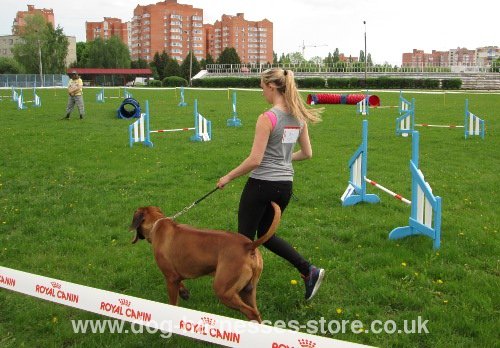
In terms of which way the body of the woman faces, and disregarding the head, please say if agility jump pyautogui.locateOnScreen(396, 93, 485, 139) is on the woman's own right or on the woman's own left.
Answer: on the woman's own right

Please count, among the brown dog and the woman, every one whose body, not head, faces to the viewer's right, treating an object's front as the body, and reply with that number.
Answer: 0

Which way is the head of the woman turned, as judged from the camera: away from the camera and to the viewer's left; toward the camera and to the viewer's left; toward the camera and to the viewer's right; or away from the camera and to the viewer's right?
away from the camera and to the viewer's left

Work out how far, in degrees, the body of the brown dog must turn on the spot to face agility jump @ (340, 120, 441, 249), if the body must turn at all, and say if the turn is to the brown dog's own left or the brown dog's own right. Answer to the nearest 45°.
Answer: approximately 90° to the brown dog's own right

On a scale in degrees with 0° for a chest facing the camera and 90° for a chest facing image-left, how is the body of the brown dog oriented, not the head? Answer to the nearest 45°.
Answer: approximately 135°

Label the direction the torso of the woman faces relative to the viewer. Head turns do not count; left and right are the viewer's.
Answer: facing away from the viewer and to the left of the viewer

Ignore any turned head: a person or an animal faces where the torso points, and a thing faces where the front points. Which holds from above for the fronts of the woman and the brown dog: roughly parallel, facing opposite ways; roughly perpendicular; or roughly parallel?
roughly parallel

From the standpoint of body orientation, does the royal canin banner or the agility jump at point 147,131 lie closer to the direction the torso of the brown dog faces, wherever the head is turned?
the agility jump

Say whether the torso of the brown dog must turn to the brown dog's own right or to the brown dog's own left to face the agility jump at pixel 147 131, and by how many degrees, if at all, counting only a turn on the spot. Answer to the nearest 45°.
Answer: approximately 45° to the brown dog's own right

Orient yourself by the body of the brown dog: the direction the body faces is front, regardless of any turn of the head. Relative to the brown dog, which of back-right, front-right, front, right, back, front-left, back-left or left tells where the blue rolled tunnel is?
front-right
